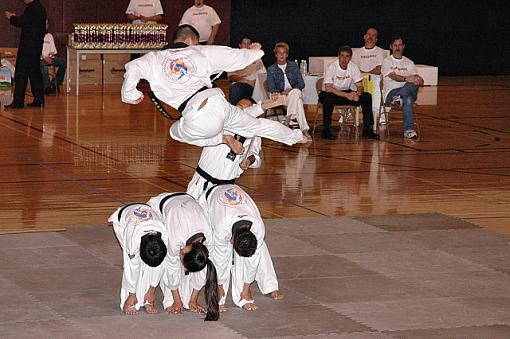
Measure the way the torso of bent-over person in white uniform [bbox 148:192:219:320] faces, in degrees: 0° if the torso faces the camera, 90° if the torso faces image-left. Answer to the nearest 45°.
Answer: approximately 315°

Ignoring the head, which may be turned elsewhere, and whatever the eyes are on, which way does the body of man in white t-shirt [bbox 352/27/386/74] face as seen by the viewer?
toward the camera

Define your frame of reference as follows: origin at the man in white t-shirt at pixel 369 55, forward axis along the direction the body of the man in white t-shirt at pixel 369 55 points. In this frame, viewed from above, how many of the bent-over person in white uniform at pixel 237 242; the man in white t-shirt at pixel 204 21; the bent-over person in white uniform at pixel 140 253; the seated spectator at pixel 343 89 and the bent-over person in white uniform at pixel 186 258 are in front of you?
4

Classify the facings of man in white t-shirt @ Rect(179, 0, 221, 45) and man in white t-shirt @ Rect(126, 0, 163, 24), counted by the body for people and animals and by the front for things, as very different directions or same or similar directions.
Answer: same or similar directions

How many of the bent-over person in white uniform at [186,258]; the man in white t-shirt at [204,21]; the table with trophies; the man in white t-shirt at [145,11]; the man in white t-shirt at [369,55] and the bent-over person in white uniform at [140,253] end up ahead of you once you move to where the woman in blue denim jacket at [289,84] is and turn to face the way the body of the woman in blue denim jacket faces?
2

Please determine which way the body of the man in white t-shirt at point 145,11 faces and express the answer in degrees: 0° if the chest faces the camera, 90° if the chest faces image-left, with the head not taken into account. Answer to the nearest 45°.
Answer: approximately 0°

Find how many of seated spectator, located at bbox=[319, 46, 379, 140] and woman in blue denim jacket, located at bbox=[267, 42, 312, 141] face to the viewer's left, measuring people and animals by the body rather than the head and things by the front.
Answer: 0

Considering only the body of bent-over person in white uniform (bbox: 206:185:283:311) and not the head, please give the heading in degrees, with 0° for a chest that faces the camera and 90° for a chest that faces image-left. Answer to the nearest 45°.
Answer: approximately 315°

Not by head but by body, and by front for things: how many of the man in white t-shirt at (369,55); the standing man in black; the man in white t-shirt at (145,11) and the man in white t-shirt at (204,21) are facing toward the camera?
3

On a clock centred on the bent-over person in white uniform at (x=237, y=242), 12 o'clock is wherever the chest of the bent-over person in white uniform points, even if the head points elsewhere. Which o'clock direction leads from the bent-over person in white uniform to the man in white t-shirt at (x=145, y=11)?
The man in white t-shirt is roughly at 7 o'clock from the bent-over person in white uniform.

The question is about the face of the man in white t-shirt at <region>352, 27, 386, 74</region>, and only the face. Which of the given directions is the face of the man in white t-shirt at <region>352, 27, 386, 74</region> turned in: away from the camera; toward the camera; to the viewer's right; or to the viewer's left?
toward the camera

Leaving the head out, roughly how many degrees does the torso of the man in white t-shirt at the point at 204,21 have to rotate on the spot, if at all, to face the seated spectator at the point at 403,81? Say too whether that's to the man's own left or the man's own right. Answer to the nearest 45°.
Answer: approximately 45° to the man's own left

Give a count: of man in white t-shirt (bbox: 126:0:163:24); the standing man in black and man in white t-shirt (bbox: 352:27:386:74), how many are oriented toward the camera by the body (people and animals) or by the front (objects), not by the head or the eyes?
2

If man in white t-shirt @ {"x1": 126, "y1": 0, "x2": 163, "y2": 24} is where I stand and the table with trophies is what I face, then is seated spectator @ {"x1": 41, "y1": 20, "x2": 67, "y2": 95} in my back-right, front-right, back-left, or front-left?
front-right

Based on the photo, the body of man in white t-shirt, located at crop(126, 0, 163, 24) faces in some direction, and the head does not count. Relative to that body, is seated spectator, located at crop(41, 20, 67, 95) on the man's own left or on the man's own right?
on the man's own right

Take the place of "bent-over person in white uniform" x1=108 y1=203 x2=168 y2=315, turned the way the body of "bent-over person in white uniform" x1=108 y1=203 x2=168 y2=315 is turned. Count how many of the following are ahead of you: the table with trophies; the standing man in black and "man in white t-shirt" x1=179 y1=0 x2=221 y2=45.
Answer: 0
